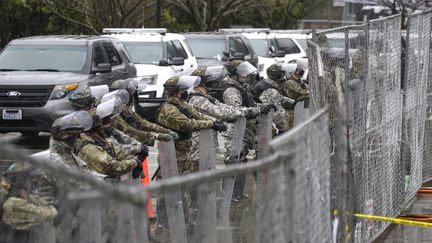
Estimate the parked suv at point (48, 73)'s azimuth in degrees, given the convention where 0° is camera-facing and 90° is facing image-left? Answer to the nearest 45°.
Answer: approximately 45°

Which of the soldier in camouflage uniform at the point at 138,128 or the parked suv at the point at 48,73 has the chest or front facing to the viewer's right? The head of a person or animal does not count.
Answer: the soldier in camouflage uniform

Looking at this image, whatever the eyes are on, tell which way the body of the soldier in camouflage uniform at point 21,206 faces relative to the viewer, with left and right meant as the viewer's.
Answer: facing to the right of the viewer

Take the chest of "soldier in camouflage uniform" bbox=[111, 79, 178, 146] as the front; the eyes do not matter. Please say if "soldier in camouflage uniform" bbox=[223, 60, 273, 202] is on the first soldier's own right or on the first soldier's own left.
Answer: on the first soldier's own left

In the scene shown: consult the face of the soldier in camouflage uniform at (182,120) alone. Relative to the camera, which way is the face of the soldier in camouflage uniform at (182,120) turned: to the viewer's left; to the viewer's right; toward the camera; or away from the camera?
to the viewer's right

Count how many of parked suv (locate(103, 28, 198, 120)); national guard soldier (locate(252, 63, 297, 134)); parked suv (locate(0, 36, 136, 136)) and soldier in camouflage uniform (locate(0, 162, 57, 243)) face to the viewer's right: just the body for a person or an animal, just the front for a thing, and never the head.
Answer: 2

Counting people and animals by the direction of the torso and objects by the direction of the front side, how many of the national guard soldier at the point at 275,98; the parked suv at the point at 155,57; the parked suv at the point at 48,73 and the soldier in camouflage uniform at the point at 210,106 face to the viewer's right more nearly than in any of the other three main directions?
2

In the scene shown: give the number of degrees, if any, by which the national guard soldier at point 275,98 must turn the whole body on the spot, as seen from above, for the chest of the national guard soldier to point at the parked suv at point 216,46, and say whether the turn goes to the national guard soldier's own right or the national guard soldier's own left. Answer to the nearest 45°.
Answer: approximately 90° to the national guard soldier's own left

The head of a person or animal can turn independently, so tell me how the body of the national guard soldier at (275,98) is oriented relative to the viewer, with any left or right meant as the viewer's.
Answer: facing to the right of the viewer

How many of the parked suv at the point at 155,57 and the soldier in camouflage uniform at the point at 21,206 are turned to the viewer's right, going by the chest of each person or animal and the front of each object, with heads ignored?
1

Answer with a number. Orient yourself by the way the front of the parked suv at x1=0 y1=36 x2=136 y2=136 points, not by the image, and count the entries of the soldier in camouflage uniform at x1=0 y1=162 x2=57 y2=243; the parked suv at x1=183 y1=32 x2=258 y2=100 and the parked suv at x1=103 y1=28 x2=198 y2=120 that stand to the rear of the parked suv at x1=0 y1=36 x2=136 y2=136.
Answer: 2

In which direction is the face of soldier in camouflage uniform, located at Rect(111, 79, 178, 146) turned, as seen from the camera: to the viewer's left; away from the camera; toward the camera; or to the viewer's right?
to the viewer's right

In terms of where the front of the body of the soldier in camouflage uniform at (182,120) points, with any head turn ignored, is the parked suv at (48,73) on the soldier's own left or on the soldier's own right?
on the soldier's own left

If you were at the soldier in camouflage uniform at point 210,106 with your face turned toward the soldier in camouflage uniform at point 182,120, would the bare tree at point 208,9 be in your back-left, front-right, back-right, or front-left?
back-right

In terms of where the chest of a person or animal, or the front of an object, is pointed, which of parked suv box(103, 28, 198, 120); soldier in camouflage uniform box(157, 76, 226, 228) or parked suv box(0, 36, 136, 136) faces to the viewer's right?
the soldier in camouflage uniform

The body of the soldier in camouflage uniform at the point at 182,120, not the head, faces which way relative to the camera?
to the viewer's right

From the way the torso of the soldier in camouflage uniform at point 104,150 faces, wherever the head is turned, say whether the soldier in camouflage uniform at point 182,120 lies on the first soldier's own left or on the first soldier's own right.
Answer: on the first soldier's own left

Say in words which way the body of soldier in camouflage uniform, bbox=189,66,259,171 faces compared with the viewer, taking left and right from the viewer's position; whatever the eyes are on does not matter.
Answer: facing to the right of the viewer
